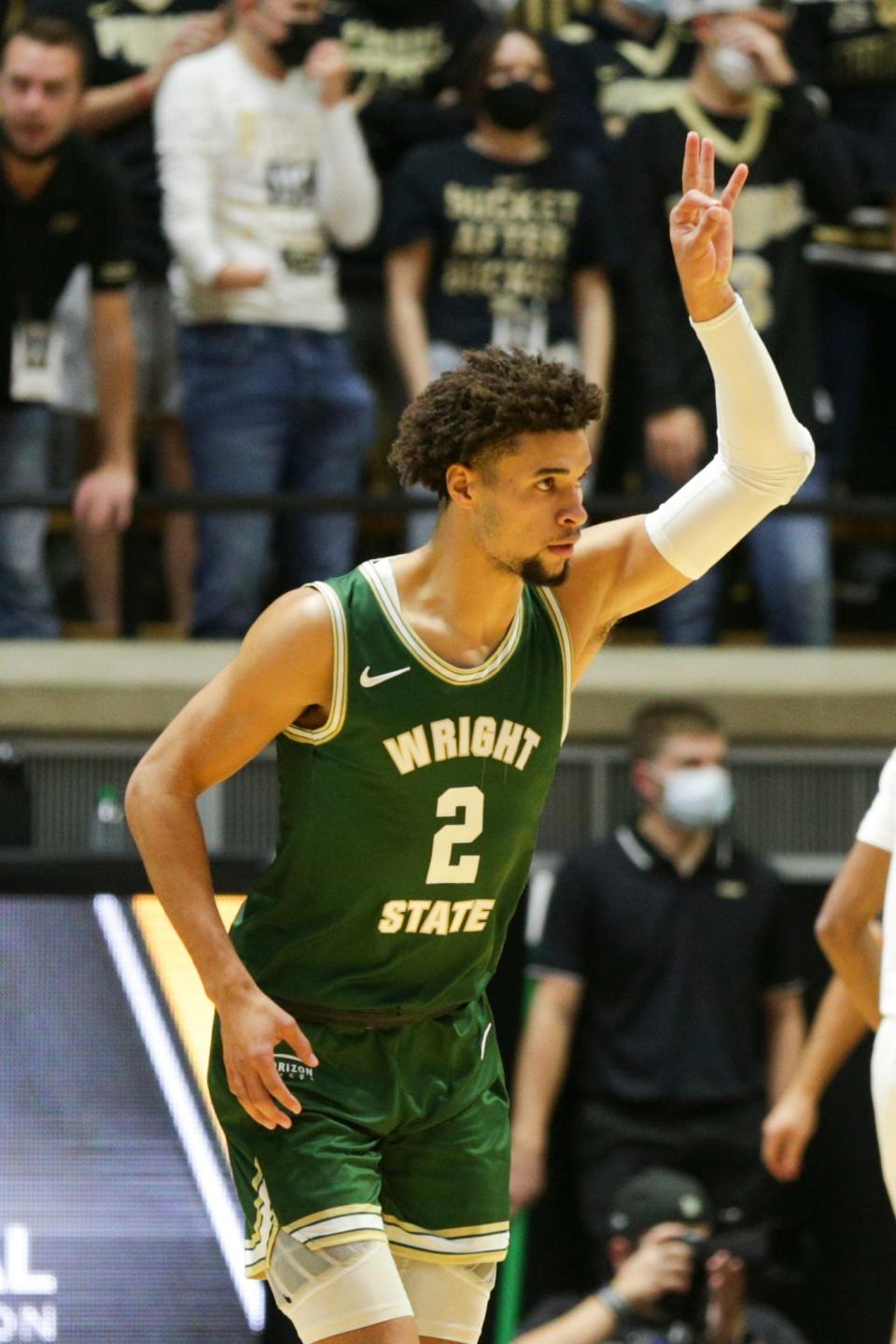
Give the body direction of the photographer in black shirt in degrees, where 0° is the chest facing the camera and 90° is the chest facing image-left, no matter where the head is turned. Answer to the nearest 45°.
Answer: approximately 315°

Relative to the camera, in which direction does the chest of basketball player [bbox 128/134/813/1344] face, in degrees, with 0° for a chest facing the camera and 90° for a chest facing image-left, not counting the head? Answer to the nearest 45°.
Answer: approximately 315°

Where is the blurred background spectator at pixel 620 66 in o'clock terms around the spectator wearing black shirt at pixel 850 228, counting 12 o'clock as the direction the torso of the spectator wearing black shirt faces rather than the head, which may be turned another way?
The blurred background spectator is roughly at 3 o'clock from the spectator wearing black shirt.

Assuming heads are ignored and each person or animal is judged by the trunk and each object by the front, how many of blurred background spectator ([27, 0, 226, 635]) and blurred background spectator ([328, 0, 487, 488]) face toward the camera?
2

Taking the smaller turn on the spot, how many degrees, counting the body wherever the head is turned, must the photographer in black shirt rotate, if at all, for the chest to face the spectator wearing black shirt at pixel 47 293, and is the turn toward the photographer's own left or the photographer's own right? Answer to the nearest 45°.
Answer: approximately 180°

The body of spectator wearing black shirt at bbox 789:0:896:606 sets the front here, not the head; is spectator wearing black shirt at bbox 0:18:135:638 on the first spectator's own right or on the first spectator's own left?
on the first spectator's own right
